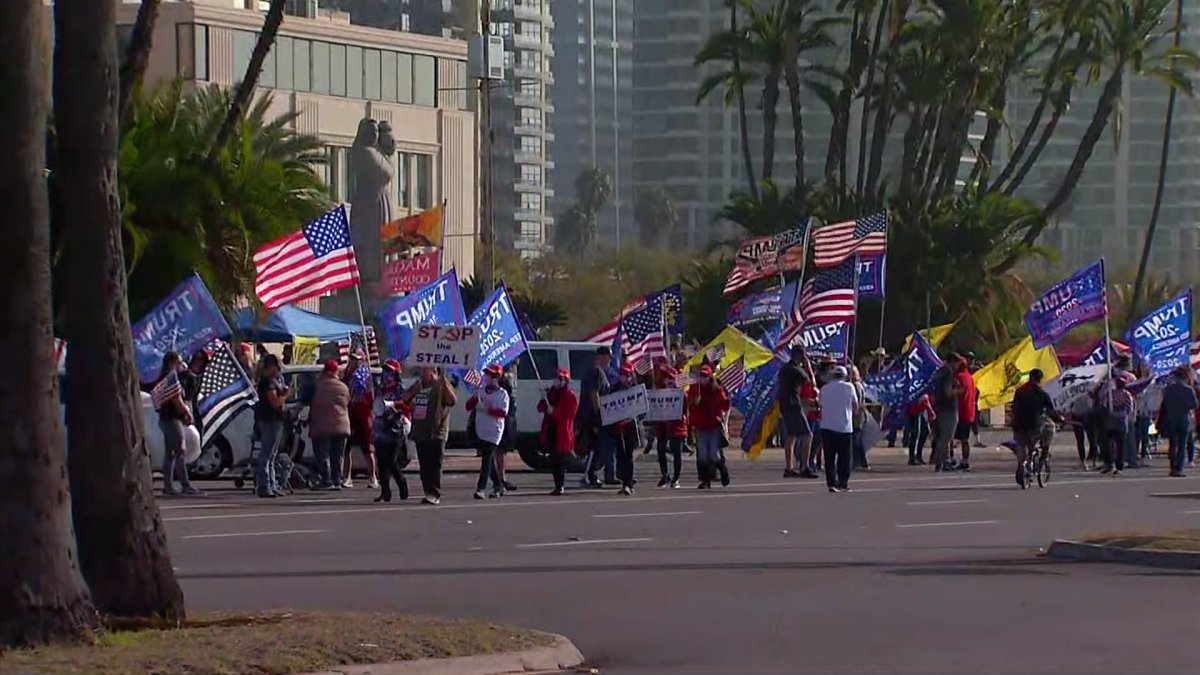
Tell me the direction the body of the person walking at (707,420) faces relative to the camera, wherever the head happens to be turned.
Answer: toward the camera

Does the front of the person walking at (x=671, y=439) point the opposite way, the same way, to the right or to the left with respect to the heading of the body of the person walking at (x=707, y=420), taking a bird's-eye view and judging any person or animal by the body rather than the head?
the same way

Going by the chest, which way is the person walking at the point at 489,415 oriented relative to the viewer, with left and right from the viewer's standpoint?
facing the viewer

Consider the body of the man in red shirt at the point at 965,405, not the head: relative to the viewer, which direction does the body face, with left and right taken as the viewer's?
facing to the left of the viewer

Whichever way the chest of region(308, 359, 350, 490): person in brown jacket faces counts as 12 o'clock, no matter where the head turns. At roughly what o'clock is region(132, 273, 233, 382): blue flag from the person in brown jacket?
The blue flag is roughly at 10 o'clock from the person in brown jacket.

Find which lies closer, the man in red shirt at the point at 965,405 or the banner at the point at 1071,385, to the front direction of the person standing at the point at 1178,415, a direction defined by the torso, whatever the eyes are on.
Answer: the banner

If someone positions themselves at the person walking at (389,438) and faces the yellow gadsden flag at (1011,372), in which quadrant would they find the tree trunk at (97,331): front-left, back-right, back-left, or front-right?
back-right

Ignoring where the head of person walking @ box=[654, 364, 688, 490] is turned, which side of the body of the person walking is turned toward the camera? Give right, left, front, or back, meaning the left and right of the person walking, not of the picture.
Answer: front
